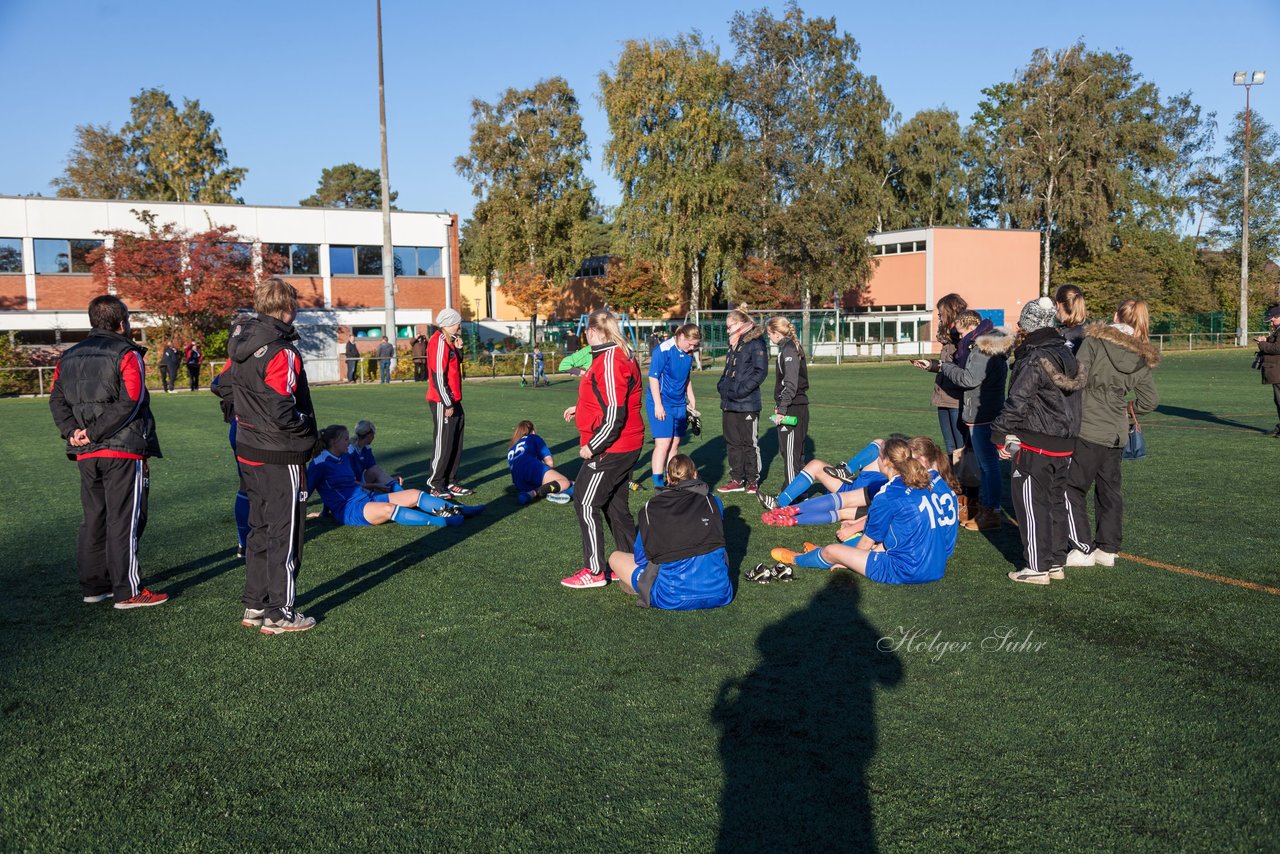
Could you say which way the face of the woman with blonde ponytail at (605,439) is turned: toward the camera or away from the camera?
away from the camera

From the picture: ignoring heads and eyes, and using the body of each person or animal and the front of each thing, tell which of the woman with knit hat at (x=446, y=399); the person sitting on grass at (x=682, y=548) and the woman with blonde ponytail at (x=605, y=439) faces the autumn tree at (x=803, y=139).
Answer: the person sitting on grass

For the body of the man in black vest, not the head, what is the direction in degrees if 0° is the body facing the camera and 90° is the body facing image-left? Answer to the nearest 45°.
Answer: approximately 225°

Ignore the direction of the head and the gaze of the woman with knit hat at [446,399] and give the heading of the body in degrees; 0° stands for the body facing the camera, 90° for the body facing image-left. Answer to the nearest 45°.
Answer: approximately 315°

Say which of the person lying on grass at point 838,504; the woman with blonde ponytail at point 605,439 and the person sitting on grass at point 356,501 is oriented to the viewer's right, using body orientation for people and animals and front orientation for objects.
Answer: the person sitting on grass at point 356,501

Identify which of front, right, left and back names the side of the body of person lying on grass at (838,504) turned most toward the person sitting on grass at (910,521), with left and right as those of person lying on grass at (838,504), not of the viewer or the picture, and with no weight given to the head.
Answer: left

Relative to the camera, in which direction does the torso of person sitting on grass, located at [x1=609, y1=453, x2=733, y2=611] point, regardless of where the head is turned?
away from the camera

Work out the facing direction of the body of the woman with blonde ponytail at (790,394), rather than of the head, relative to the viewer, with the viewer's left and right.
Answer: facing to the left of the viewer

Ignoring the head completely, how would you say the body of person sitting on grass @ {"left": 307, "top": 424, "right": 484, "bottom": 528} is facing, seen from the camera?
to the viewer's right

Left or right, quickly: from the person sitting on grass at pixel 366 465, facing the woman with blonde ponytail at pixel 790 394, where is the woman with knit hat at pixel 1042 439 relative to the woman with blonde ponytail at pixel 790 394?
right

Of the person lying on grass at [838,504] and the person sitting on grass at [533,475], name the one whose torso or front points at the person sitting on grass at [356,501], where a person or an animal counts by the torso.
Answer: the person lying on grass at [838,504]

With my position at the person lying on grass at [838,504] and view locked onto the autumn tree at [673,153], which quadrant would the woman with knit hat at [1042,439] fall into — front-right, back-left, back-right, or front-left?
back-right
